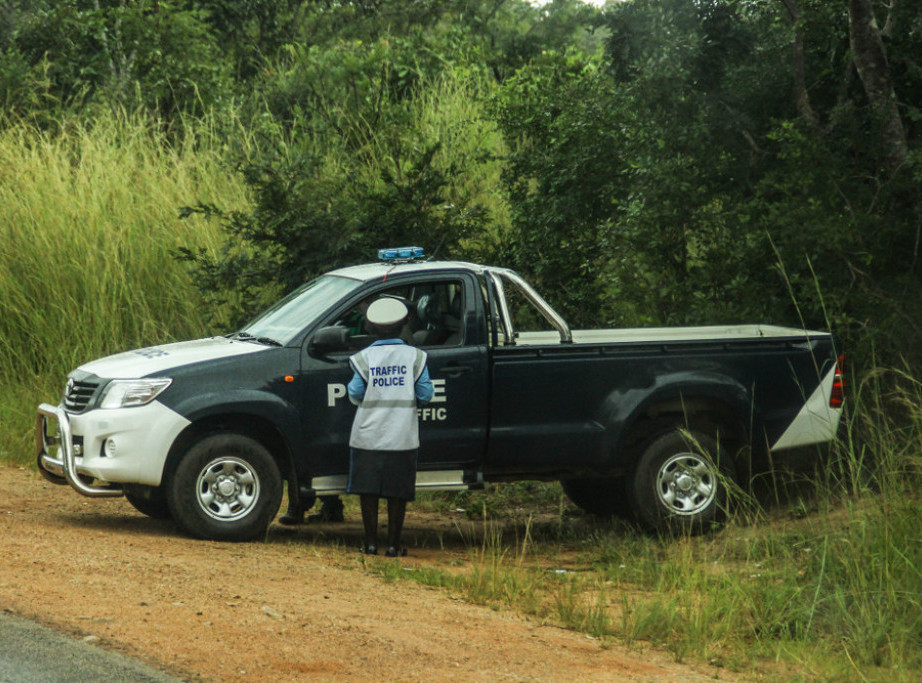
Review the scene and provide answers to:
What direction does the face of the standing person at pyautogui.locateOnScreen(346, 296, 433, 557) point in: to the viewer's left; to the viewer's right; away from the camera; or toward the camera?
away from the camera

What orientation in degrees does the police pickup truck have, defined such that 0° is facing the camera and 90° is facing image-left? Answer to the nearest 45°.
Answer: approximately 90°

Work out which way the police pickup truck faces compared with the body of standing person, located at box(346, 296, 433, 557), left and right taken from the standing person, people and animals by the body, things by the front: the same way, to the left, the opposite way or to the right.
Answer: to the left

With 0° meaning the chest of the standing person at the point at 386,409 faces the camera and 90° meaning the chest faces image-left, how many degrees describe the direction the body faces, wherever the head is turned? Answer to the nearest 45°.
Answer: approximately 180°
